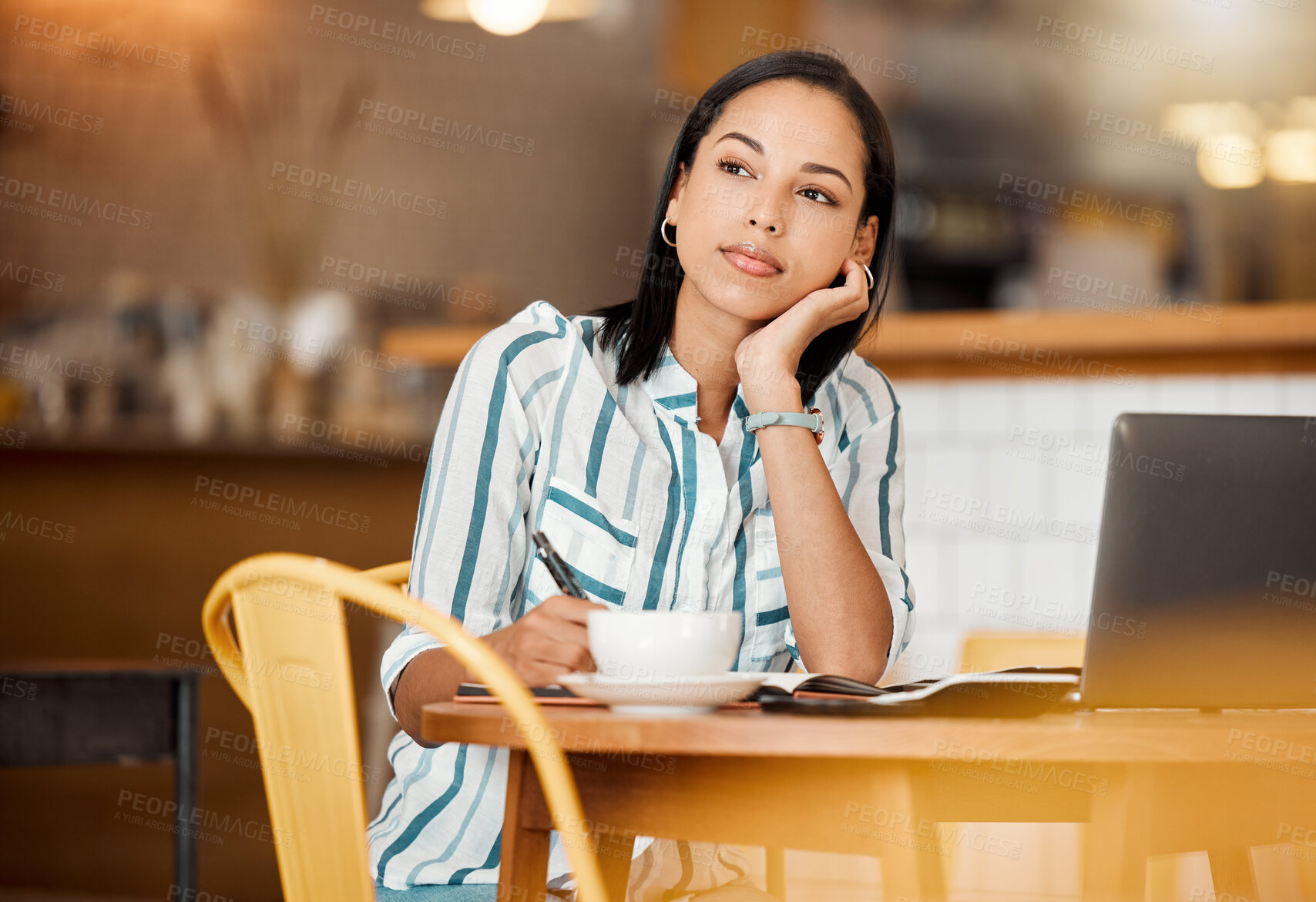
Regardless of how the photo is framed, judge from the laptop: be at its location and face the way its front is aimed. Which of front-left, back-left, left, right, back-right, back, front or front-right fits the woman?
front-left

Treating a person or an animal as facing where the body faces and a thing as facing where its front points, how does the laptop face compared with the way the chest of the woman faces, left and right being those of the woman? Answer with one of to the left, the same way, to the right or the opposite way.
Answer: the opposite way

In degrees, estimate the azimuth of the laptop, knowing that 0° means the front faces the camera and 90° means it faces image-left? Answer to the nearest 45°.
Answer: approximately 180°

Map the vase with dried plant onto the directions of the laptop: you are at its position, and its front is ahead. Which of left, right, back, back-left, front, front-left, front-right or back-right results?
front-left

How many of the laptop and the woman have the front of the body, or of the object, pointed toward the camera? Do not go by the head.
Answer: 1

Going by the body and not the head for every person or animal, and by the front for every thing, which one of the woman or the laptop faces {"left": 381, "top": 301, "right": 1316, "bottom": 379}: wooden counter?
the laptop

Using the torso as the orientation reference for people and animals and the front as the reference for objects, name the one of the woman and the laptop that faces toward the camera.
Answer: the woman

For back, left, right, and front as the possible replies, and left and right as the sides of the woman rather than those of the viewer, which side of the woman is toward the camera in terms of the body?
front
